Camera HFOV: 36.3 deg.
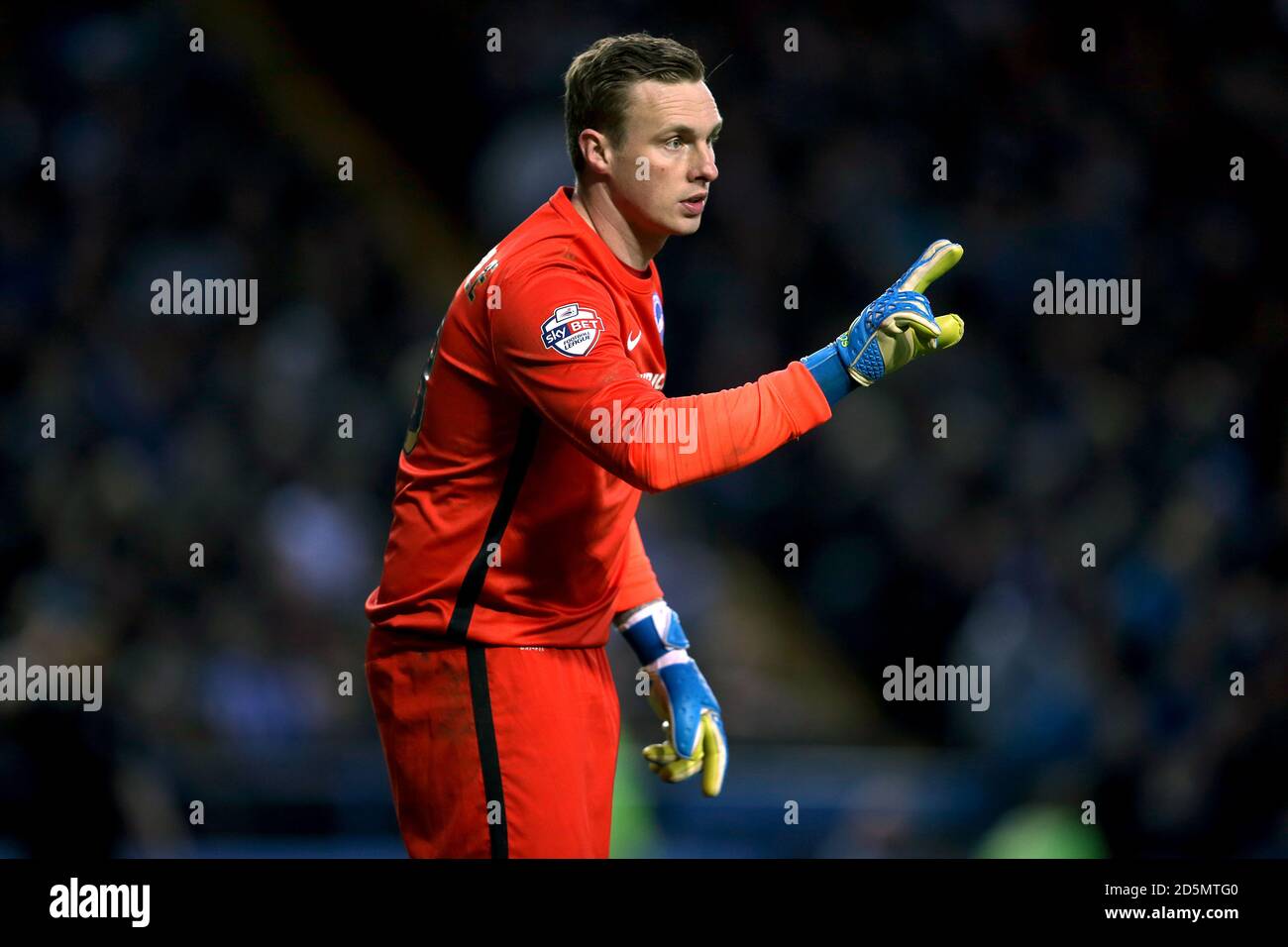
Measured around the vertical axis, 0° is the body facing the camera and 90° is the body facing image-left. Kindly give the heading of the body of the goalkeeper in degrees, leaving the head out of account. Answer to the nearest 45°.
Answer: approximately 270°
